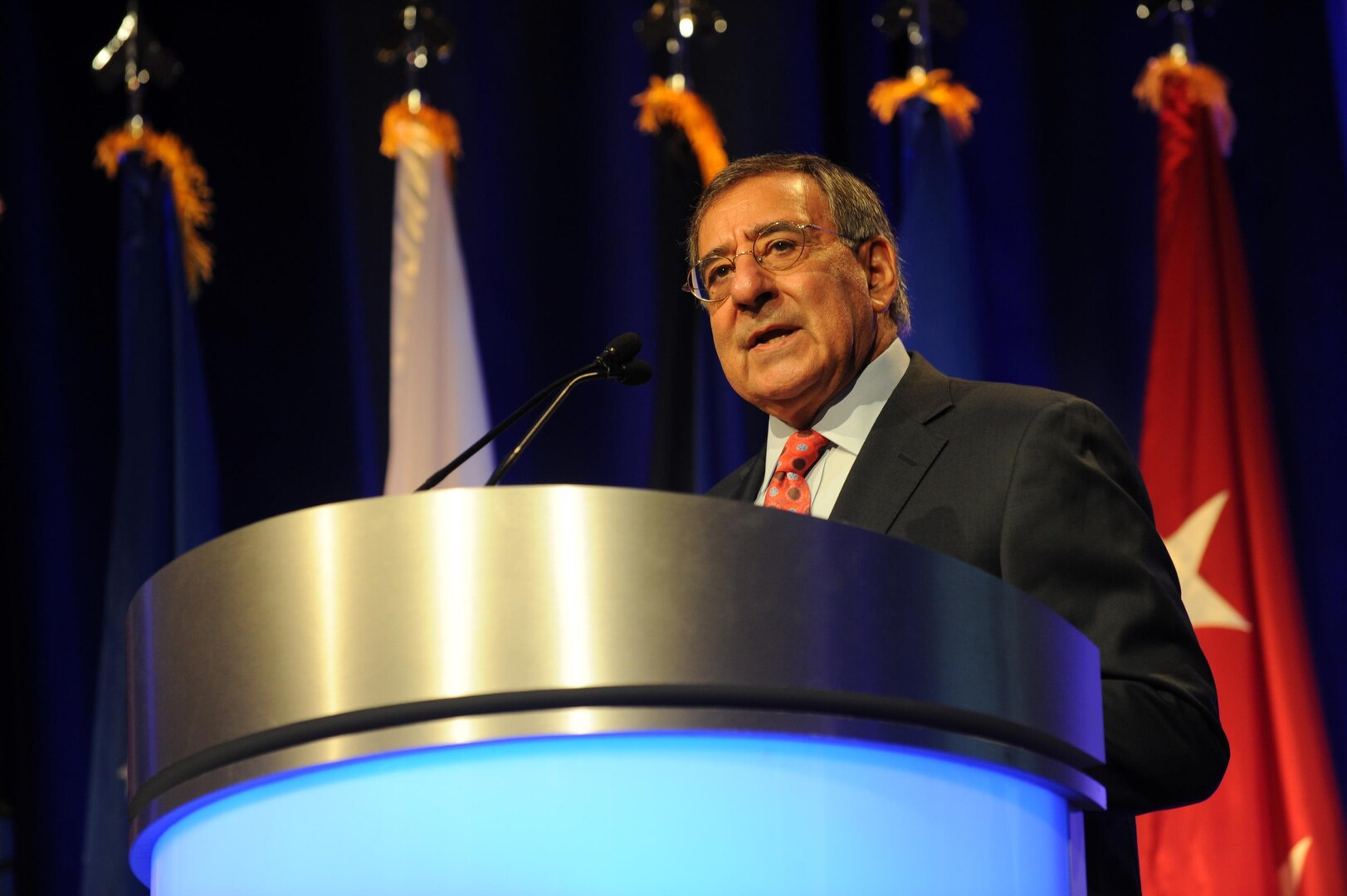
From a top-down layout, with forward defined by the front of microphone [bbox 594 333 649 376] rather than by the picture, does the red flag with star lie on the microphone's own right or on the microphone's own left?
on the microphone's own left

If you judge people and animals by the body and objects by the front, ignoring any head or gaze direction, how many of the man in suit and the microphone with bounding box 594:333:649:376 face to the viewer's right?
1

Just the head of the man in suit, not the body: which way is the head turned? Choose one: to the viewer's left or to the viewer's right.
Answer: to the viewer's left

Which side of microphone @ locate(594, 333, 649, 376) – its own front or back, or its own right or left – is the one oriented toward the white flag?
left

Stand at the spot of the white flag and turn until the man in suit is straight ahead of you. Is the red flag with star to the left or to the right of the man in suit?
left

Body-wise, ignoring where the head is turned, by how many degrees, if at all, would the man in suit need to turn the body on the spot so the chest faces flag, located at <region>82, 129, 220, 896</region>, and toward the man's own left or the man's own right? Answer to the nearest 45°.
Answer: approximately 90° to the man's own right

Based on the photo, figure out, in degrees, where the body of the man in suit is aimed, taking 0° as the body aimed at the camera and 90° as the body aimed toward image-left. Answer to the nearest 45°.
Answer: approximately 45°

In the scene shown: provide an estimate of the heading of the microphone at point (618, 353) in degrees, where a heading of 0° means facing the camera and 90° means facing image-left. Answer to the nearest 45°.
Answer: approximately 270°

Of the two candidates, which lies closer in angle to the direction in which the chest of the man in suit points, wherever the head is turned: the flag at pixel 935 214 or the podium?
the podium

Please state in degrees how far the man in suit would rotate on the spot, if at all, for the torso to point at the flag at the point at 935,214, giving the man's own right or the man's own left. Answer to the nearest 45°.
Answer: approximately 135° to the man's own right
